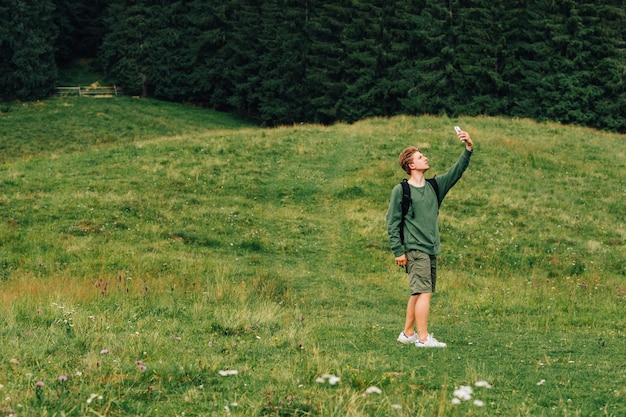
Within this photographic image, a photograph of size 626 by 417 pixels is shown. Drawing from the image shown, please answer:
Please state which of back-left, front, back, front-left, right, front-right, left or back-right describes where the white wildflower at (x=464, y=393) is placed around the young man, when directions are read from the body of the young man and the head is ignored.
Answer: front-right

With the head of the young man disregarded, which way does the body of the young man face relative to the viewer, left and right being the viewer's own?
facing the viewer and to the right of the viewer

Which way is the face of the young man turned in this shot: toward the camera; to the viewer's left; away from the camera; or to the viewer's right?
to the viewer's right
